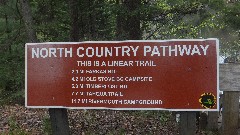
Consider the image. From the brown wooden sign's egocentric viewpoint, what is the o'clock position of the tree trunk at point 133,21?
The tree trunk is roughly at 6 o'clock from the brown wooden sign.

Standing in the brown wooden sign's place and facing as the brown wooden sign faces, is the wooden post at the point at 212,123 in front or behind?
behind

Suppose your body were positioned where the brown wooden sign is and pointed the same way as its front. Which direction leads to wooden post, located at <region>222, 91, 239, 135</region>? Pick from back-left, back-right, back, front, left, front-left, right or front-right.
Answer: back-left

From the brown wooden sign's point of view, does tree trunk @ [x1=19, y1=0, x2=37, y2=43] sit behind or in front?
behind

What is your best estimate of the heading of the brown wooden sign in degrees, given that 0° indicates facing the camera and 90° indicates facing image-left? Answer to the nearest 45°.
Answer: approximately 0°

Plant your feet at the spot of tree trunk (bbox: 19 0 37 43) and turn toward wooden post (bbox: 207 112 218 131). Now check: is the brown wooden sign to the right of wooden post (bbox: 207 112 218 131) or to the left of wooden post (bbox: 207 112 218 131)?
right
